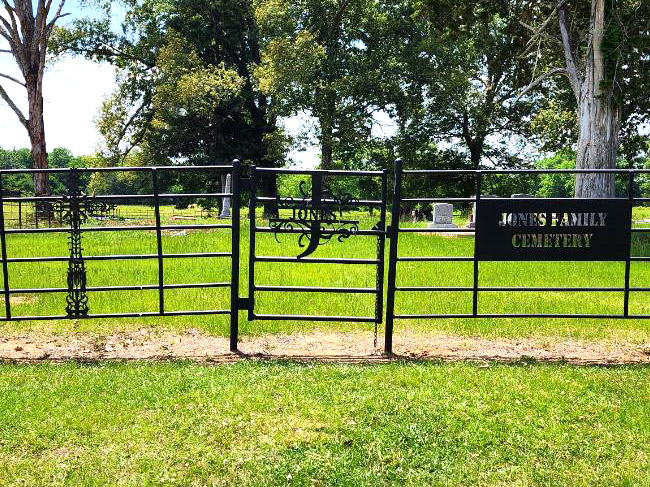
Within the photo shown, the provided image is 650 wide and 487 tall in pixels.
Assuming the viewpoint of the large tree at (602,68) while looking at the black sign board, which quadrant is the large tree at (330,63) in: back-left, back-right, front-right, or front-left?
back-right

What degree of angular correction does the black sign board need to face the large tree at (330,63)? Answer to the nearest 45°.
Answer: approximately 135° to its right

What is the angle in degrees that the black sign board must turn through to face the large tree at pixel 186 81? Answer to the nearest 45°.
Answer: approximately 135° to its right

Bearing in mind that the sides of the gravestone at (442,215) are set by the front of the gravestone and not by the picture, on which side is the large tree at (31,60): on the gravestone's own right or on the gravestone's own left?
on the gravestone's own right

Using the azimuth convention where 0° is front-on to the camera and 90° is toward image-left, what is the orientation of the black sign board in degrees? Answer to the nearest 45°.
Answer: approximately 0°

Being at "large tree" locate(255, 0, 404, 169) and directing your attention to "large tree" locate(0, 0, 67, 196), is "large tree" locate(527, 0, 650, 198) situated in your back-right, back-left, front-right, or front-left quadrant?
back-left

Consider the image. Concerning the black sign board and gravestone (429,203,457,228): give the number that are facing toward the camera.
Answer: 2

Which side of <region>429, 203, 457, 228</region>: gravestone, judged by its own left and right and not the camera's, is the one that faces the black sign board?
front

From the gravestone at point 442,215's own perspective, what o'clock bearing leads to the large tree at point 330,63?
The large tree is roughly at 5 o'clock from the gravestone.

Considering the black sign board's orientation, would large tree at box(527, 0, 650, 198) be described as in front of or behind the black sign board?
behind

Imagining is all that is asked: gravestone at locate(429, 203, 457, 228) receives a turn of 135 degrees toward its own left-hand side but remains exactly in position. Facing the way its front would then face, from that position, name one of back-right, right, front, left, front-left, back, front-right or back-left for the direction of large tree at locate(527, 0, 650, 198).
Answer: front-right
